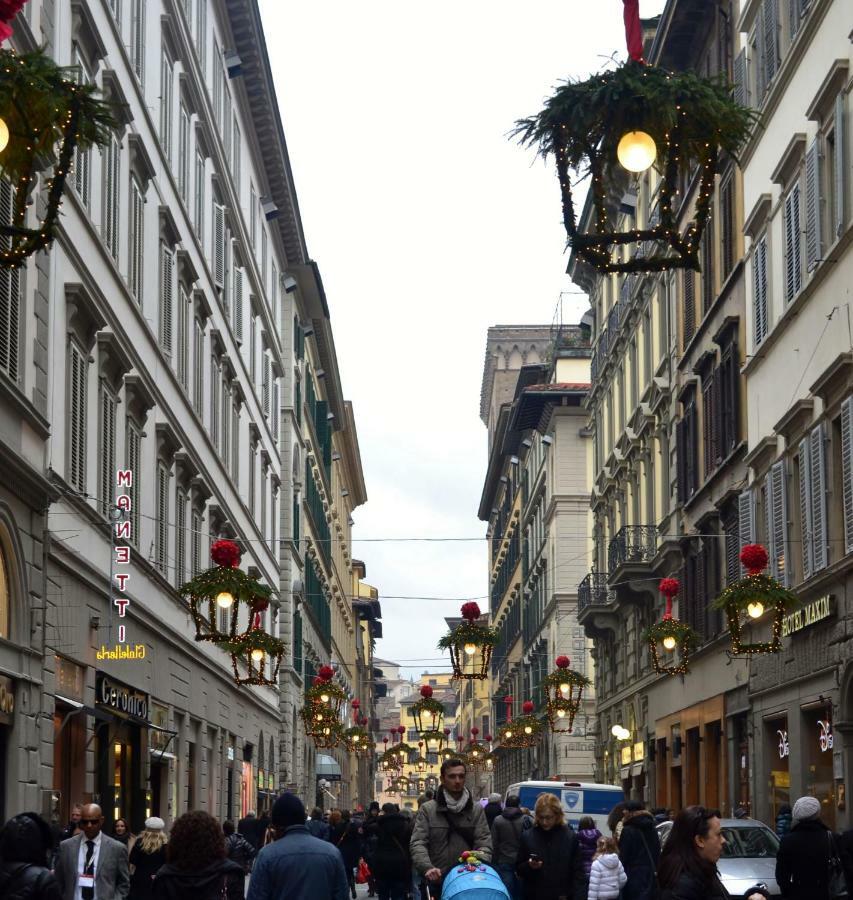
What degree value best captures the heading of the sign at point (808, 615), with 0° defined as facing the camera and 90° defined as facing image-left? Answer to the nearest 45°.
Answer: approximately 45°

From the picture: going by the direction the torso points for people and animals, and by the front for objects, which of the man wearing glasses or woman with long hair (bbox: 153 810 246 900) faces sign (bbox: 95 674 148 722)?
the woman with long hair

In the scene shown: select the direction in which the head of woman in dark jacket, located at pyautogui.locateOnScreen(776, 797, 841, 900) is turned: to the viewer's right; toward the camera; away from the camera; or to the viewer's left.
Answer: away from the camera

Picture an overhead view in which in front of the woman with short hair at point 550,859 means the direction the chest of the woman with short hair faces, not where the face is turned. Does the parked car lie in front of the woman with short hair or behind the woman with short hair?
behind

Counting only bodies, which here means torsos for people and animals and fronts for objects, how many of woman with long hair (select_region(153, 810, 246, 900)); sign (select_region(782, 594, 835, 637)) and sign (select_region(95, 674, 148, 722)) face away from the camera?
1

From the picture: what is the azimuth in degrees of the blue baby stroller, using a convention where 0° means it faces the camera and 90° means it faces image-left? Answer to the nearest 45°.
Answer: approximately 0°
